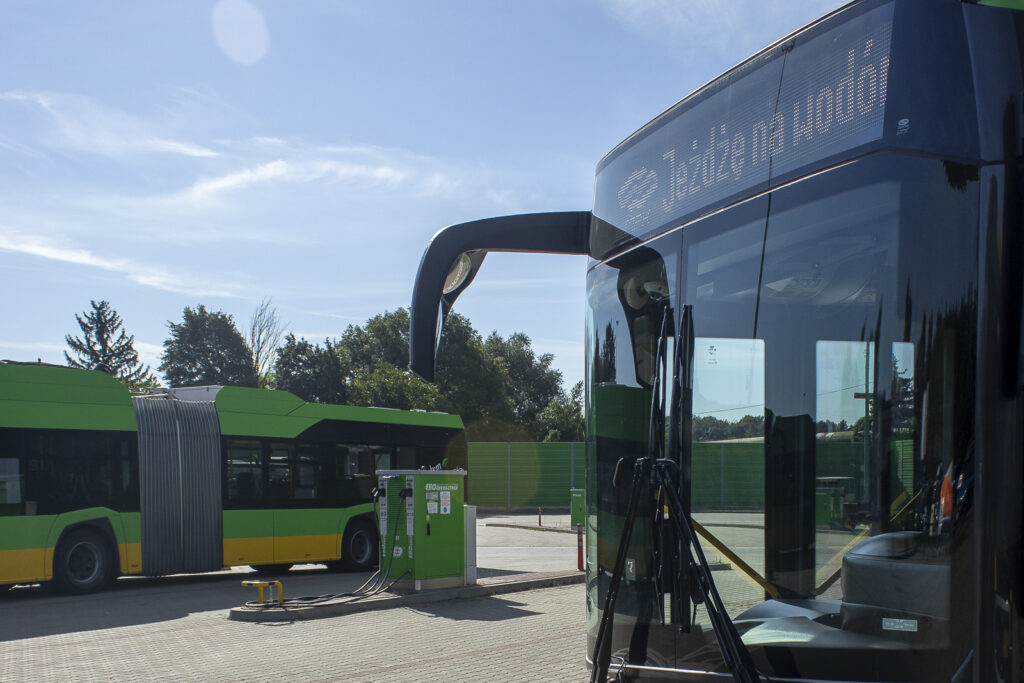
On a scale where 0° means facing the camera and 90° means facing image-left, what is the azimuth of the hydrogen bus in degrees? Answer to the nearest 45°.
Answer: approximately 45°
